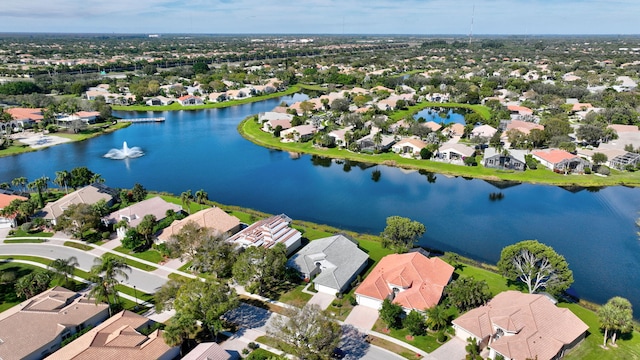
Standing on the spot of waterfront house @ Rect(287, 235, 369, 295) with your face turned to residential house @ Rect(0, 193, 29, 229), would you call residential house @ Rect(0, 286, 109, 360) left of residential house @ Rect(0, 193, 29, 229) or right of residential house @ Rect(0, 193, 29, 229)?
left

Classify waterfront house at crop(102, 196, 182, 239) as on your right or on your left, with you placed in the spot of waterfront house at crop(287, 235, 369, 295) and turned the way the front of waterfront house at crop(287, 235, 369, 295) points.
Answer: on your right

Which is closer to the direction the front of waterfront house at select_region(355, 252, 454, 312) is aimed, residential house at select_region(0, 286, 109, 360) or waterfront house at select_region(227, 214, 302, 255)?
the residential house

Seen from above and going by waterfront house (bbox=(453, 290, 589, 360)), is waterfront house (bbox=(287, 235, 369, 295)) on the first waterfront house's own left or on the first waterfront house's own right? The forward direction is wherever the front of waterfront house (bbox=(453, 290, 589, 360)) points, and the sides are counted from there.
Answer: on the first waterfront house's own right

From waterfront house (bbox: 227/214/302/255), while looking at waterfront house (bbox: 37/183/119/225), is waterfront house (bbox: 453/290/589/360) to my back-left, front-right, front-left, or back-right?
back-left

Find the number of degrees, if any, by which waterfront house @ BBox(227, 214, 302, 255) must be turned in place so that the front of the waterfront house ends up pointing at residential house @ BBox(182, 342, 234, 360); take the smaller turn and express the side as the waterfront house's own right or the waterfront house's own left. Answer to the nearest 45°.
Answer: approximately 45° to the waterfront house's own left
